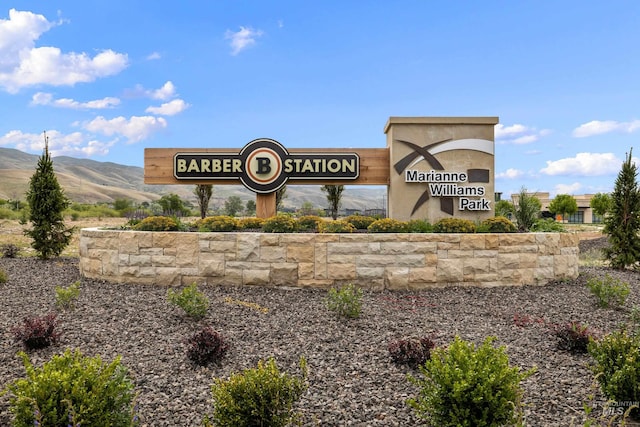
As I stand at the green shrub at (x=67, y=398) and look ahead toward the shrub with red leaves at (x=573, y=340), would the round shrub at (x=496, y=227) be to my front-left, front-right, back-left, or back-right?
front-left

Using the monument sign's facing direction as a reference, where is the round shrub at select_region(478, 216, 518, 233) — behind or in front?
in front

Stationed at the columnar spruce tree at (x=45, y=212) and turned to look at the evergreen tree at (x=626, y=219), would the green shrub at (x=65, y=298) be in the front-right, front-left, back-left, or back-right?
front-right

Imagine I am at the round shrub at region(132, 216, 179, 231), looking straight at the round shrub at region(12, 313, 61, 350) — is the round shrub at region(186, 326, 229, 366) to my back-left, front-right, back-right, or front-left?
front-left

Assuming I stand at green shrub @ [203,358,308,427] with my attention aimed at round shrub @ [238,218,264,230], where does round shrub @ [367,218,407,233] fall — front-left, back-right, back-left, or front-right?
front-right

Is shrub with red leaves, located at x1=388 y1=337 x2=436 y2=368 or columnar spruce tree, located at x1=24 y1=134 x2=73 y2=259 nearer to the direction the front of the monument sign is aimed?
the shrub with red leaves

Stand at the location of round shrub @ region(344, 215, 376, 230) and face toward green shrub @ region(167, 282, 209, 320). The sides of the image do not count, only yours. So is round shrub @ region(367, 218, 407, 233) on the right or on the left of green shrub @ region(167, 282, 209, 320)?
left

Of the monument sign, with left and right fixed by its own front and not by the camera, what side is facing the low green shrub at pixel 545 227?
left

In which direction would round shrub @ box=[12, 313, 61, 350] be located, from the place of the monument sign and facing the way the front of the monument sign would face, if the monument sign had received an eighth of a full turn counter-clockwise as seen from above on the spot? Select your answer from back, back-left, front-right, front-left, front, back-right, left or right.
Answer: right

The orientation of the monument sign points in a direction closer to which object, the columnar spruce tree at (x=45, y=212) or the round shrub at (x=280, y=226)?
the round shrub

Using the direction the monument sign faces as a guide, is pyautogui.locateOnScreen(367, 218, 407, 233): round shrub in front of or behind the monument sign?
in front

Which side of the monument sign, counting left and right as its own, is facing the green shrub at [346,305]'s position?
front

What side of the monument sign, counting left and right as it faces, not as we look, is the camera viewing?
front
